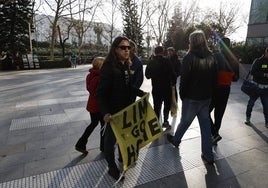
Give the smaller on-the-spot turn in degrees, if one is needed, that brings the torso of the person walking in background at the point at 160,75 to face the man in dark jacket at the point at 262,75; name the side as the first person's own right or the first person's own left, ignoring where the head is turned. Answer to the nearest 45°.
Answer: approximately 90° to the first person's own right

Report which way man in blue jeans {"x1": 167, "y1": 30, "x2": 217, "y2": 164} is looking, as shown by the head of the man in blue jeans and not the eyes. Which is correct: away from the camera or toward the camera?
away from the camera

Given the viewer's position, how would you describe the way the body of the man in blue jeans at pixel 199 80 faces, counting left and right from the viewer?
facing away from the viewer and to the left of the viewer

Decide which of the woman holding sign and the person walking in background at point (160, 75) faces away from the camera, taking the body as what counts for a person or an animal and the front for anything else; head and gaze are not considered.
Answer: the person walking in background

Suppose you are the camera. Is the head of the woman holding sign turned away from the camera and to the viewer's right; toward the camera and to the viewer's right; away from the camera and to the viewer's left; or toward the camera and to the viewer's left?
toward the camera and to the viewer's right

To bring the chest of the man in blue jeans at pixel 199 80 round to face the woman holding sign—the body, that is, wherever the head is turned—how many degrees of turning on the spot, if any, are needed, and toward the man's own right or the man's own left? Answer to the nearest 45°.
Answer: approximately 90° to the man's own left

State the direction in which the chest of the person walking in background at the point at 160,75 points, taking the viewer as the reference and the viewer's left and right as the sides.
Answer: facing away from the viewer
